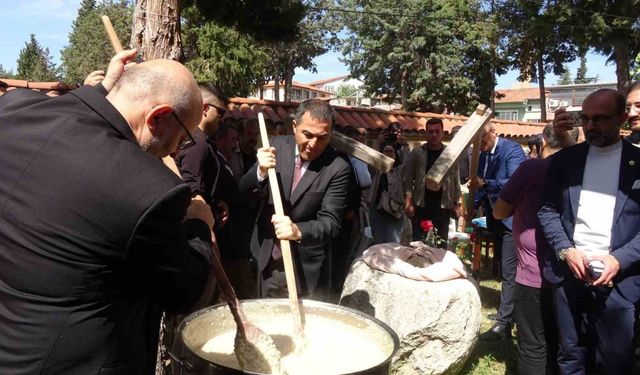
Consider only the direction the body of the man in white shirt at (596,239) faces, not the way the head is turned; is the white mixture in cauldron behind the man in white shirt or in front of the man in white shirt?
in front

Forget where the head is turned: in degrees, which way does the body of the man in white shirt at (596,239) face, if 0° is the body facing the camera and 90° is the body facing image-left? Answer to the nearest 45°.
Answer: approximately 0°

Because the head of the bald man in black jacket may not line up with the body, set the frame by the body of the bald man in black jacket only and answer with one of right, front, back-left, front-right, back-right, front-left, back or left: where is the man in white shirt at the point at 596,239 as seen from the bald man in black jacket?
front-right

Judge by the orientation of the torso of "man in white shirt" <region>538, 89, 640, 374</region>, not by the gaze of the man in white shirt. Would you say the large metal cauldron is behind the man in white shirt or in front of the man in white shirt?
in front

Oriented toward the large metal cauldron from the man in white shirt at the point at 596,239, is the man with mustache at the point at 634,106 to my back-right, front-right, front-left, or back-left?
back-right

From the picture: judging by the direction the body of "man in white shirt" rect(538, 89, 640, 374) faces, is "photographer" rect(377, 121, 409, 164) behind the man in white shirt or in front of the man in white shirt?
behind

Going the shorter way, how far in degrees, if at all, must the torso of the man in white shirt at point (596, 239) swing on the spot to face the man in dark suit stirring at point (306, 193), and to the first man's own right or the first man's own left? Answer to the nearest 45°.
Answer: approximately 90° to the first man's own right

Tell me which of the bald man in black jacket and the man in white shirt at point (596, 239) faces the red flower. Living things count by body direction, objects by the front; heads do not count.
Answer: the bald man in black jacket

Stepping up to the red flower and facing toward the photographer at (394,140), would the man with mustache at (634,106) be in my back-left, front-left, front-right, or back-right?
back-right

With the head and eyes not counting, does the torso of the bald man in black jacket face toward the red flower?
yes

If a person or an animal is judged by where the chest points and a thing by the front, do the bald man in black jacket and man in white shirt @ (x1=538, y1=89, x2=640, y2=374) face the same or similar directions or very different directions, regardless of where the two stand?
very different directions

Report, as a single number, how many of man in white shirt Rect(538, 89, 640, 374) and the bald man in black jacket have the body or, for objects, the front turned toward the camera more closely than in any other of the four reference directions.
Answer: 1

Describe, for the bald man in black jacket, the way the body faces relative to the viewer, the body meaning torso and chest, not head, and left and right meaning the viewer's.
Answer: facing away from the viewer and to the right of the viewer

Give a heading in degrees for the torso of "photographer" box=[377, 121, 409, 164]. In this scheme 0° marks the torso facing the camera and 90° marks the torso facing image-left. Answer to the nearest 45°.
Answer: approximately 45°
